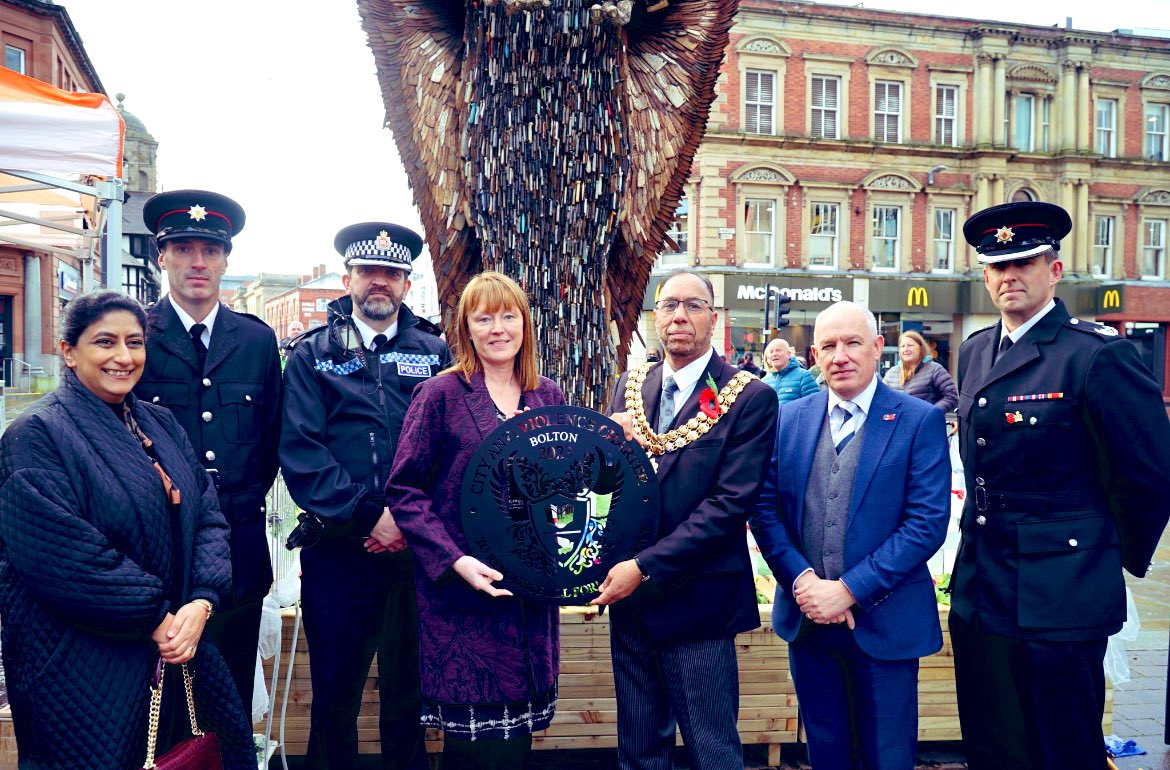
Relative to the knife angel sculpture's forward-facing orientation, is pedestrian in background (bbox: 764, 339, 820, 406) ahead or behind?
behind

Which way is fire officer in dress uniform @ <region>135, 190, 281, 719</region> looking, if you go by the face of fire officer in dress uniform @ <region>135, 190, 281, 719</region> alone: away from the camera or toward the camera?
toward the camera

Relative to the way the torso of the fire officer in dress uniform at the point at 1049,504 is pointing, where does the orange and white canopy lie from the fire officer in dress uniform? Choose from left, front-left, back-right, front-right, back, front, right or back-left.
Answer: front-right

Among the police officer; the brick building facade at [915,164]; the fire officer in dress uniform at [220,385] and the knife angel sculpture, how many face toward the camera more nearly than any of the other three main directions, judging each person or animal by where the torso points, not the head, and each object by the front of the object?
4

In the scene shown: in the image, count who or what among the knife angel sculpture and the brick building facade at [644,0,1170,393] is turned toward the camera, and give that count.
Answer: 2

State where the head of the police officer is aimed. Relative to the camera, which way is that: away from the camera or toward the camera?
toward the camera

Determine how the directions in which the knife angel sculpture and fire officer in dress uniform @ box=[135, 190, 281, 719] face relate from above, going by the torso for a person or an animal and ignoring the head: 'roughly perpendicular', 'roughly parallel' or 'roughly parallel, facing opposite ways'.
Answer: roughly parallel

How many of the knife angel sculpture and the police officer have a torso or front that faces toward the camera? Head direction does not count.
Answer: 2

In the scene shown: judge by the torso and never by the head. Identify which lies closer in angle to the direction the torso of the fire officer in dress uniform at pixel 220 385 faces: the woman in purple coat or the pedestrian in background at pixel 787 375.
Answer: the woman in purple coat

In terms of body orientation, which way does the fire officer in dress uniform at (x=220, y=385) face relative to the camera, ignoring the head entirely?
toward the camera

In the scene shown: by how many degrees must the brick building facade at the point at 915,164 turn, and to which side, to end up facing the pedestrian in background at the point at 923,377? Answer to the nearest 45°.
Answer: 0° — it already faces them

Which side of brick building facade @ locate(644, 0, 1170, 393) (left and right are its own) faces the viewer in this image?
front

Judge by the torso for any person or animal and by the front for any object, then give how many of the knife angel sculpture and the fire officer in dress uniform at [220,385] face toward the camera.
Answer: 2

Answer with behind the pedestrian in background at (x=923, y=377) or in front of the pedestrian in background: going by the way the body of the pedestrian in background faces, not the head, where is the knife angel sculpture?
in front

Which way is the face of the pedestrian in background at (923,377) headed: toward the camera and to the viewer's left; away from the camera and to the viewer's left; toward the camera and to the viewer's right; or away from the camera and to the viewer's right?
toward the camera and to the viewer's left

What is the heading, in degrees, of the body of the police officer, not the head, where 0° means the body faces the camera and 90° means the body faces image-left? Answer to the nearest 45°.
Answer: approximately 0°
